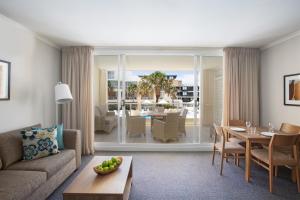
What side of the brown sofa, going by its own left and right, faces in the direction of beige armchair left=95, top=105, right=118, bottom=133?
left

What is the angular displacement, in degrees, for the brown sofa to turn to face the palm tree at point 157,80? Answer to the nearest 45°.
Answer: approximately 90° to its left

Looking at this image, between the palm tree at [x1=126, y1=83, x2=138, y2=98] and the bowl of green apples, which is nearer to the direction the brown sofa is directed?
the bowl of green apples

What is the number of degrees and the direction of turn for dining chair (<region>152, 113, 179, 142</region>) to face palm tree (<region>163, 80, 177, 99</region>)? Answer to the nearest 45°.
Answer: approximately 45° to its right

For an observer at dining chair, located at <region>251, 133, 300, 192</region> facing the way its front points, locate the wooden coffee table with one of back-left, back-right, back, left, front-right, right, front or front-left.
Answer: left

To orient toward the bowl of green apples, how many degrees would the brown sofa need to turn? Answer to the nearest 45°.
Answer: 0° — it already faces it

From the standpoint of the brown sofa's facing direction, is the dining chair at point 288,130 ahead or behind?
ahead

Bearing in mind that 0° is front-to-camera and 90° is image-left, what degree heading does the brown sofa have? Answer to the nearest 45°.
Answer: approximately 315°

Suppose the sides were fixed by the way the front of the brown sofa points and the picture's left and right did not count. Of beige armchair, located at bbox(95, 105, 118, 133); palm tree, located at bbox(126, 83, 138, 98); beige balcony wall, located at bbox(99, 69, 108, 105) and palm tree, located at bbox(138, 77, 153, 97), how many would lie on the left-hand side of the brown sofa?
4

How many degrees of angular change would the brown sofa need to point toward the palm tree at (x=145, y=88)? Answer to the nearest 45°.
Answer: approximately 90° to its left

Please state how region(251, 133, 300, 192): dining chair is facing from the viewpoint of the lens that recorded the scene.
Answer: facing away from the viewer and to the left of the viewer
